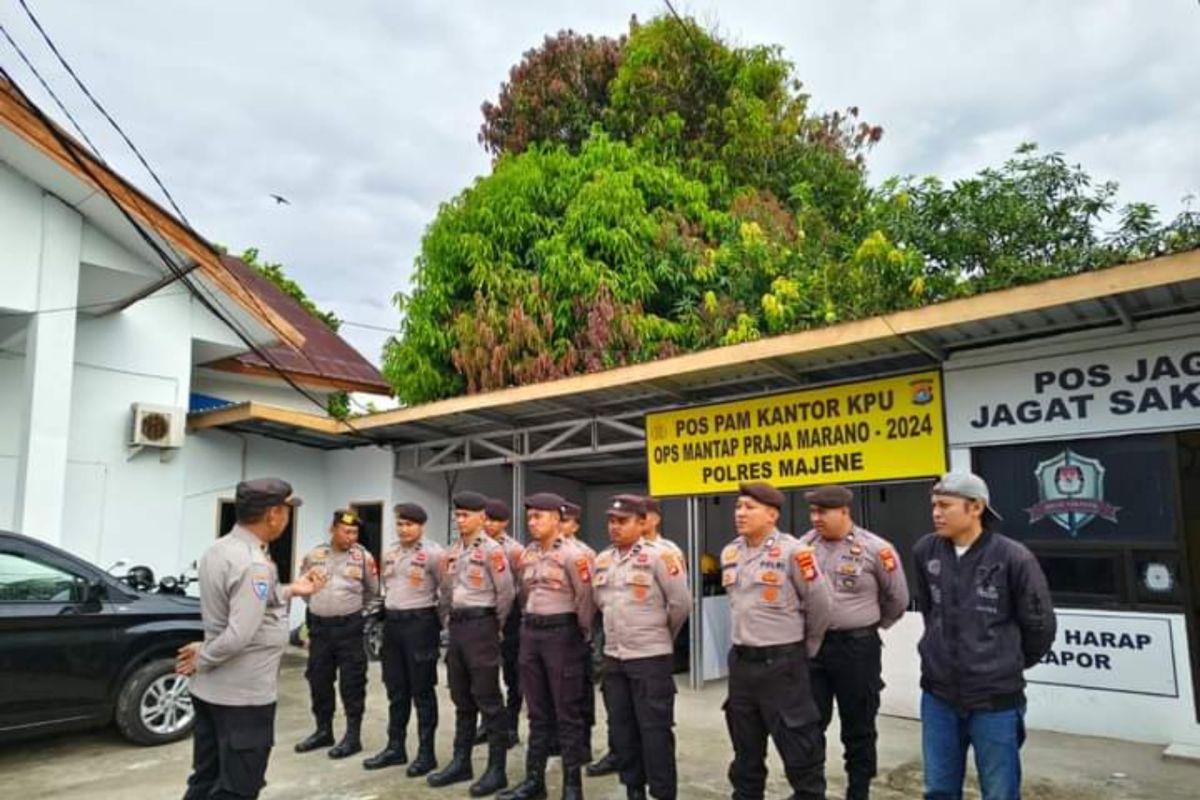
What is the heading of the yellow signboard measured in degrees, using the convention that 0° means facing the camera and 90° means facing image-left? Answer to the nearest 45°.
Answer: approximately 45°

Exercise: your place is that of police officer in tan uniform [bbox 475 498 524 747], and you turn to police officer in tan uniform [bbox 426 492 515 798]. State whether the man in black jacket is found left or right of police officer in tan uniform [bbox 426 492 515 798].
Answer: left

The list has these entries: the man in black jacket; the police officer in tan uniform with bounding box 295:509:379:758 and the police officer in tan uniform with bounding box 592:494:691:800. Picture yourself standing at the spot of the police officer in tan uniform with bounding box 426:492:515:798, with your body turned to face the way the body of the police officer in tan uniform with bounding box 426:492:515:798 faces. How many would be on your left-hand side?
2

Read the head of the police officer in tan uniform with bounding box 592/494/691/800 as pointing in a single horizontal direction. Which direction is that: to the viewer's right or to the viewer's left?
to the viewer's left

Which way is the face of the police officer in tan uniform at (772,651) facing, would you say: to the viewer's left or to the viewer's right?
to the viewer's left

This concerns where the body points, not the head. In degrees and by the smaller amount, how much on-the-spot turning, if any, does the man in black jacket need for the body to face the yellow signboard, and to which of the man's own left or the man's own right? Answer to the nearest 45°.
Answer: approximately 135° to the man's own right
